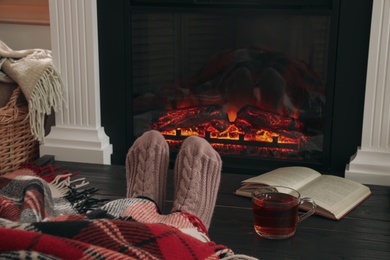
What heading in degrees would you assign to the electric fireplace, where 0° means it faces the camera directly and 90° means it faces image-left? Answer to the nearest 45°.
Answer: approximately 0°

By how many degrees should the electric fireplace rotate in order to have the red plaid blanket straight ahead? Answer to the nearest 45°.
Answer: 0° — it already faces it

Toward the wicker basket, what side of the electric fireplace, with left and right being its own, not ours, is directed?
right

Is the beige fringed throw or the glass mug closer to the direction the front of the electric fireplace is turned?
the glass mug

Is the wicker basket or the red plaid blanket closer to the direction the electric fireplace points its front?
the red plaid blanket

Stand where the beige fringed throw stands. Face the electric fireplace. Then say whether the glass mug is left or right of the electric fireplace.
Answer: right

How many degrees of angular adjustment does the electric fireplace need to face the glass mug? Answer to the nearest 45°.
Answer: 0° — it already faces it

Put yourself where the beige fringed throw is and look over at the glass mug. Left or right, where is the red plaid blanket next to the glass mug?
right

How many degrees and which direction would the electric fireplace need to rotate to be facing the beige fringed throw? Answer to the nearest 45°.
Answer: approximately 90° to its right

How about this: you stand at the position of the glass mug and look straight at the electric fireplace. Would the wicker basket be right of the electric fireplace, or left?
left
